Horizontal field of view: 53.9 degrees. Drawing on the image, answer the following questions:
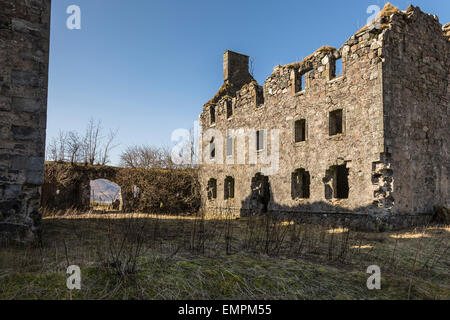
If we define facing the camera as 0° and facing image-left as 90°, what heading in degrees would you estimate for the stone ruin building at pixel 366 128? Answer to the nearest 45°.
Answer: approximately 45°

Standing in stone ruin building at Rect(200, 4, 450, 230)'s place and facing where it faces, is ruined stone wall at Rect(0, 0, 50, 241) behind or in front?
in front

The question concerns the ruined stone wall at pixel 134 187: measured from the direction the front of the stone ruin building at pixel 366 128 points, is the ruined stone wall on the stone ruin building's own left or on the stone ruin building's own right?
on the stone ruin building's own right
